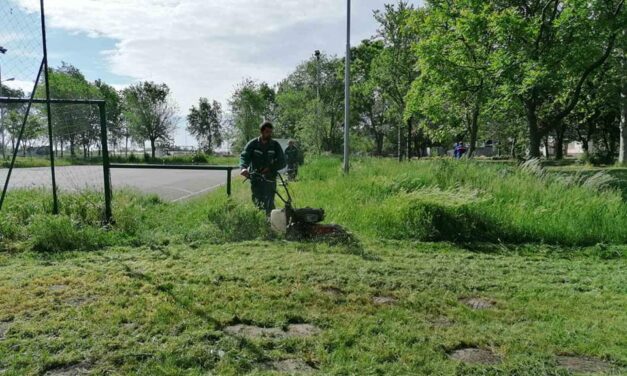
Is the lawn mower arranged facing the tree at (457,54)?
no

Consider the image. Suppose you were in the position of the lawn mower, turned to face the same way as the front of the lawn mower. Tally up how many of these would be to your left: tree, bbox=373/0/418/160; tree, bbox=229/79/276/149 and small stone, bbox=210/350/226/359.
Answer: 2

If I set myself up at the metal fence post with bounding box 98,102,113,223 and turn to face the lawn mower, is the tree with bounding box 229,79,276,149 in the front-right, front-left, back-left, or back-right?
back-left

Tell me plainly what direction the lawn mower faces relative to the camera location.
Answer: facing to the right of the viewer

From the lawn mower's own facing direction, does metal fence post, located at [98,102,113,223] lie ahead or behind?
behind

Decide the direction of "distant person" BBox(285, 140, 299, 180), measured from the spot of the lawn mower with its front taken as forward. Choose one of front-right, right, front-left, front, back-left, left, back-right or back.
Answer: left

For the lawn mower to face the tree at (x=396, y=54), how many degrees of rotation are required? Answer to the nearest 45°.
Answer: approximately 90° to its left

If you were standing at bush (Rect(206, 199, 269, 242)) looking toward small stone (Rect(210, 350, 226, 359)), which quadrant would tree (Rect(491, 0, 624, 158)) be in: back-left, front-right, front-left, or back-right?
back-left

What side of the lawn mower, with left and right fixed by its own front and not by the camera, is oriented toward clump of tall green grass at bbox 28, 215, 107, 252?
back

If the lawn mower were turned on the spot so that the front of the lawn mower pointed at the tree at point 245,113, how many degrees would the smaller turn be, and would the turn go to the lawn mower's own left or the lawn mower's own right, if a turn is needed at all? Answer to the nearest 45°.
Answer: approximately 90° to the lawn mower's own left

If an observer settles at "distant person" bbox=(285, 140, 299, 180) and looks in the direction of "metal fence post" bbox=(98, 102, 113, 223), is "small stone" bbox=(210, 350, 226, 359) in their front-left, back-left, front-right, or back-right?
front-left

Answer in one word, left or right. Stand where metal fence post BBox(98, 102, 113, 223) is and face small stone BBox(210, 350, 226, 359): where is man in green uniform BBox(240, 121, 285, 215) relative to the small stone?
left

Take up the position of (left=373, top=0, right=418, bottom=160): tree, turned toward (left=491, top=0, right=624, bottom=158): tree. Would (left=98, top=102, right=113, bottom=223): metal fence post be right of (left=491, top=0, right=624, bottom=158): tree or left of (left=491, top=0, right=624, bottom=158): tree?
right

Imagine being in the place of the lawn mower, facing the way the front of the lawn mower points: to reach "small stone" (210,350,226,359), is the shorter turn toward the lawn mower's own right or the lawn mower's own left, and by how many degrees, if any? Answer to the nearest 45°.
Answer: approximately 90° to the lawn mower's own right

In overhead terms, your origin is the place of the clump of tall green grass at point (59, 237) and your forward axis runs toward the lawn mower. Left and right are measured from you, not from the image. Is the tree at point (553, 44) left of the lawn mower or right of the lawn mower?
left
